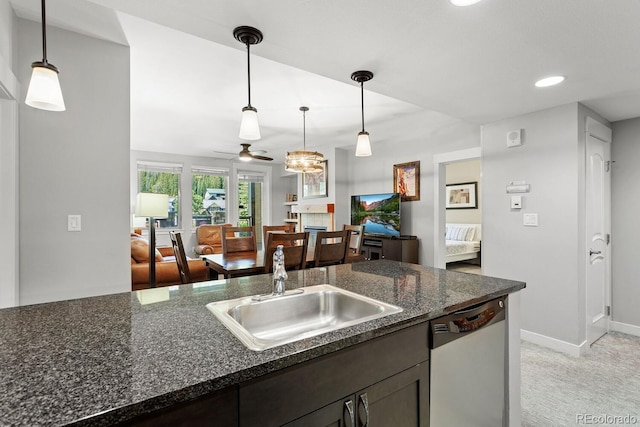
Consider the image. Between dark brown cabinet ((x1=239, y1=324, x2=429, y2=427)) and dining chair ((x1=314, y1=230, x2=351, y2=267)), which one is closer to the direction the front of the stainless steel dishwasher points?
the dark brown cabinet

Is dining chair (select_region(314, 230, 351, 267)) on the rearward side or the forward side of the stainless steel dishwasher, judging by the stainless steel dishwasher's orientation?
on the rearward side

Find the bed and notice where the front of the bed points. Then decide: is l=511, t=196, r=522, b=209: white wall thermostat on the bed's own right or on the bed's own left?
on the bed's own left

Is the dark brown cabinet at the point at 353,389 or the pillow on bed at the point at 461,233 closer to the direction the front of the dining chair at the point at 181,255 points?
the pillow on bed

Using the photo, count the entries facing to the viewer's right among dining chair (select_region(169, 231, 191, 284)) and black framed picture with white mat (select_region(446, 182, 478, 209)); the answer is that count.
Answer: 1

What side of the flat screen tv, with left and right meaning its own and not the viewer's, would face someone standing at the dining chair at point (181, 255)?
front

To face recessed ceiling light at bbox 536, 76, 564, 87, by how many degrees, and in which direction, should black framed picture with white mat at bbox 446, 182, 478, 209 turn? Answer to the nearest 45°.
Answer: approximately 45° to its left

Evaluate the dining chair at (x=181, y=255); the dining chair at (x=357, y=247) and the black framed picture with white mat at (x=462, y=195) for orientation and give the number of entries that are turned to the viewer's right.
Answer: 1

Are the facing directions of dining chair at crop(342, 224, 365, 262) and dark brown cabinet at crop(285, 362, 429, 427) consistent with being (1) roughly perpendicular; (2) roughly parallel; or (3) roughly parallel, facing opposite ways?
roughly perpendicular

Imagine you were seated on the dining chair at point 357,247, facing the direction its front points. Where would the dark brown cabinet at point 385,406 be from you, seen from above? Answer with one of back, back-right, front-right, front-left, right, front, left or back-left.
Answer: front-left

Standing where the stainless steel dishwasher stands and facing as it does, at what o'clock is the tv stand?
The tv stand is roughly at 7 o'clock from the stainless steel dishwasher.

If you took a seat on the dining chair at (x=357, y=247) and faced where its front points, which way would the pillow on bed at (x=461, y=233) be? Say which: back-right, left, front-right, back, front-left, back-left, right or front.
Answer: back

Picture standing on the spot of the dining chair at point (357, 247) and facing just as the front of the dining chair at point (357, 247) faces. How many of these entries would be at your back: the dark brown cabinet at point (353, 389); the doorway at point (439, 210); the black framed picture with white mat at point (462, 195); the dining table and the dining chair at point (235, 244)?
2

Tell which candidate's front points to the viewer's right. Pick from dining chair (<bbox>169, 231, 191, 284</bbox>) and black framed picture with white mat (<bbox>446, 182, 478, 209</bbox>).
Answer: the dining chair

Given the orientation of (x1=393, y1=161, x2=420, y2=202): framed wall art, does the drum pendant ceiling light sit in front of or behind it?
in front

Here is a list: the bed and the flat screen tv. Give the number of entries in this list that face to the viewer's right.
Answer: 0
